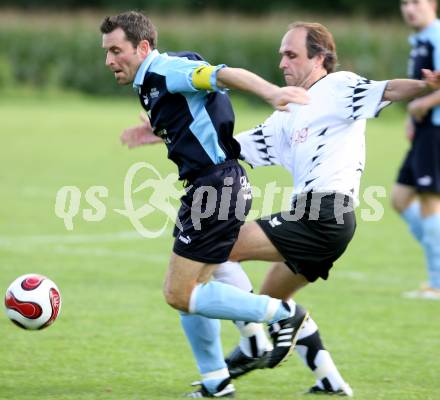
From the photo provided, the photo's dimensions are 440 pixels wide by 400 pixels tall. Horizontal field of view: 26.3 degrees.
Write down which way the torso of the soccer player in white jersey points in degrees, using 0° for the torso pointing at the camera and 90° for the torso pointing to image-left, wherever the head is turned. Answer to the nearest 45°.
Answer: approximately 45°
